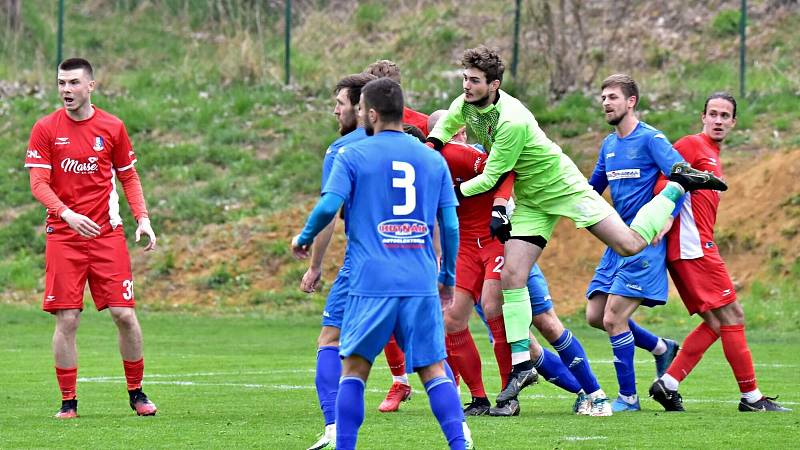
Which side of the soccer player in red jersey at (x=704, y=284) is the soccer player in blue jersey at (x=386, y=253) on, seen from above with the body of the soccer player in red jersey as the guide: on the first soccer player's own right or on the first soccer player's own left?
on the first soccer player's own right

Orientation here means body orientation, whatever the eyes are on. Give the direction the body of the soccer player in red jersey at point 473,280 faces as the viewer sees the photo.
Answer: toward the camera

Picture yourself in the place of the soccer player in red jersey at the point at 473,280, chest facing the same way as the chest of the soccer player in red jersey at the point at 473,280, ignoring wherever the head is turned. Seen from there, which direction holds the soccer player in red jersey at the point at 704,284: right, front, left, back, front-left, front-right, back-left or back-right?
left

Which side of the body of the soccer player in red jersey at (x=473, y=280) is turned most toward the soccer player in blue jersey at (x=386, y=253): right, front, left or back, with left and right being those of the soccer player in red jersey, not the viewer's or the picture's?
front

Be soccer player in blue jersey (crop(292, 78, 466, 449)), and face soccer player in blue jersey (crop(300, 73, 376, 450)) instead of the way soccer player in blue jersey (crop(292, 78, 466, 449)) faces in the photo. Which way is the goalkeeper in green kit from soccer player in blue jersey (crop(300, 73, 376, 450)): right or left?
right

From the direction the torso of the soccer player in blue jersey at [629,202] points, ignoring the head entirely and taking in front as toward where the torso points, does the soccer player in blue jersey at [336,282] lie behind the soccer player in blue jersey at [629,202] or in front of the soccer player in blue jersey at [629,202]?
in front
